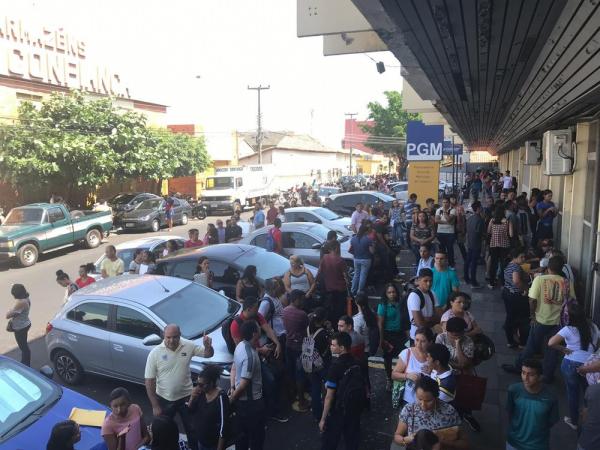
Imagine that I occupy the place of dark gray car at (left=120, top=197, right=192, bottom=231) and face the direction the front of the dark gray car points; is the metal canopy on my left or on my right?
on my left

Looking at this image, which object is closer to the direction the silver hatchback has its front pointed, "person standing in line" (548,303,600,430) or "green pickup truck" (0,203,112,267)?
the person standing in line

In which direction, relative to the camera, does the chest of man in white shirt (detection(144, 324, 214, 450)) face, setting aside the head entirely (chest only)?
toward the camera

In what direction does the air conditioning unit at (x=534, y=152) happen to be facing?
to the viewer's left

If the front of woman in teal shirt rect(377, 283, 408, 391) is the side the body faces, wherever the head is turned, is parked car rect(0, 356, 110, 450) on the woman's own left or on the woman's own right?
on the woman's own right

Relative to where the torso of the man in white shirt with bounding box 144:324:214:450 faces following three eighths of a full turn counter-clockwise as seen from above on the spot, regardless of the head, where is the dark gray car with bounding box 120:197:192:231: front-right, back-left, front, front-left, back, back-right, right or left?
front-left

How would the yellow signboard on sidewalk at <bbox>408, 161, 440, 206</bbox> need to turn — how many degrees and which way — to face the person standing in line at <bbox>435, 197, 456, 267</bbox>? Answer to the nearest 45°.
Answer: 0° — it already faces them

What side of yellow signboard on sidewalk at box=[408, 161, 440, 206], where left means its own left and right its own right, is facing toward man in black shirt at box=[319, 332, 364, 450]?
front

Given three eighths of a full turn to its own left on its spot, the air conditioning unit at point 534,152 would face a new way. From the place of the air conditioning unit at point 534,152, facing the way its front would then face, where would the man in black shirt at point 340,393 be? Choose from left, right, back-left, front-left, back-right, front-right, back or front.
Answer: front-right

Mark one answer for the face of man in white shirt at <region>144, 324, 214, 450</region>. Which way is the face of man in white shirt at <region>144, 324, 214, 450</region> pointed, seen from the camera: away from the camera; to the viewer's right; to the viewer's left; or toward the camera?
toward the camera

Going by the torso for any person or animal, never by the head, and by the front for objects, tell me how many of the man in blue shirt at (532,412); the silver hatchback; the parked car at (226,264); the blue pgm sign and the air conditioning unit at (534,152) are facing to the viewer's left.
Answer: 1

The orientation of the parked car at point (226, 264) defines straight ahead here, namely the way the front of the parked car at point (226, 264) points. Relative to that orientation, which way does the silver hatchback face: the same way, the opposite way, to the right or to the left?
the same way

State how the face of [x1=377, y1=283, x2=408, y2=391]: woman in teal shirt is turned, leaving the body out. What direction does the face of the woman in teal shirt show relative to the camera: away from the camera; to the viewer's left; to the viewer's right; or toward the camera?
toward the camera

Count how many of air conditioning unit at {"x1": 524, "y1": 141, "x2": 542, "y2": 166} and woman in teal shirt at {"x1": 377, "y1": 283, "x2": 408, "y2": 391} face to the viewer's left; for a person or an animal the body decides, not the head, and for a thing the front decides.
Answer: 1

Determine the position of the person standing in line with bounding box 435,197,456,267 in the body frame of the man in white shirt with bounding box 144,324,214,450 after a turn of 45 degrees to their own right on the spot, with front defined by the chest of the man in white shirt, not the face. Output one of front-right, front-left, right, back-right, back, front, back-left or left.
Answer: back

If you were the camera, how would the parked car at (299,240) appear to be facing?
facing the viewer and to the right of the viewer

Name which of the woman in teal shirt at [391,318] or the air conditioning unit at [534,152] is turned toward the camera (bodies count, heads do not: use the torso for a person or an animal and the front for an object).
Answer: the woman in teal shirt
